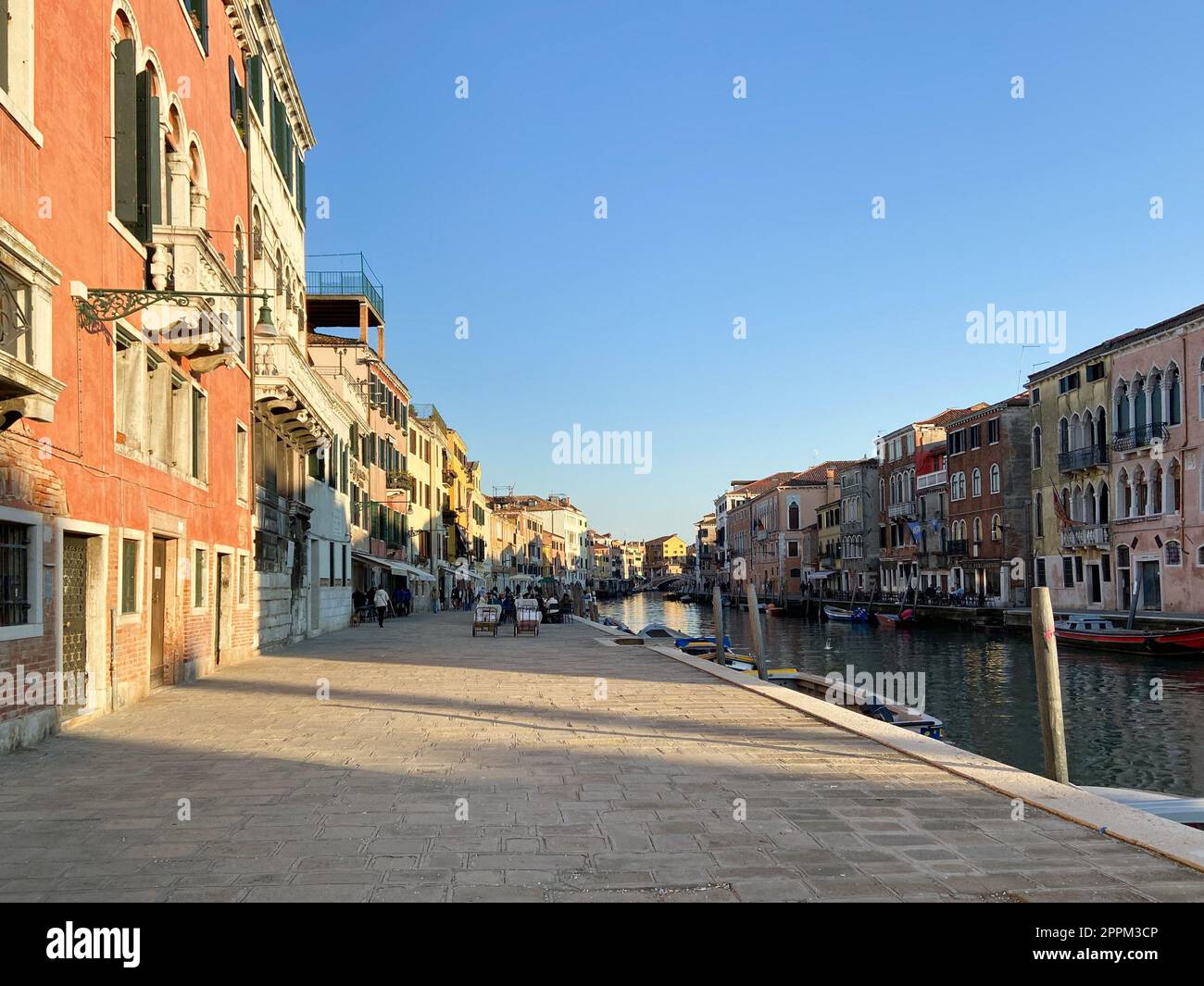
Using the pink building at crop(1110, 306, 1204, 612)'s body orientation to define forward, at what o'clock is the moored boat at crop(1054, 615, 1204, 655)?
The moored boat is roughly at 11 o'clock from the pink building.

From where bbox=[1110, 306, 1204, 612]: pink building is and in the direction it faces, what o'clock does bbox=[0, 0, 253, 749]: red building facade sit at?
The red building facade is roughly at 11 o'clock from the pink building.

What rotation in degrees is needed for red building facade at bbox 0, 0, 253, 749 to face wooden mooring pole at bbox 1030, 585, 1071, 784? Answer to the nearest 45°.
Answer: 0° — it already faces it

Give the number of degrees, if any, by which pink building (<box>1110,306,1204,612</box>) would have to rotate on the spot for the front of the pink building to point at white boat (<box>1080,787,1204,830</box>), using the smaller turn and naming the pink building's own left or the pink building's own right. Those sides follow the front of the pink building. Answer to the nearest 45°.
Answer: approximately 45° to the pink building's own left

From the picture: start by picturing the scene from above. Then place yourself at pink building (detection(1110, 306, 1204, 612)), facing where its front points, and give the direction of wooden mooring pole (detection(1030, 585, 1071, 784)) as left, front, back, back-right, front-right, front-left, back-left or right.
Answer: front-left

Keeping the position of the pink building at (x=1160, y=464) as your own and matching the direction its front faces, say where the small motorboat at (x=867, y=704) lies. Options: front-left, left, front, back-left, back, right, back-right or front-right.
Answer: front-left

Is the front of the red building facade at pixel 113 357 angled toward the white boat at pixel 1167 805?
yes
